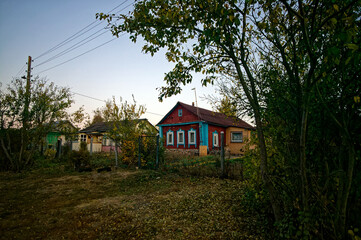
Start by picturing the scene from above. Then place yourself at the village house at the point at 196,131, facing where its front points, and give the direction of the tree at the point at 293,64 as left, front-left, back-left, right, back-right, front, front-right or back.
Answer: front-left

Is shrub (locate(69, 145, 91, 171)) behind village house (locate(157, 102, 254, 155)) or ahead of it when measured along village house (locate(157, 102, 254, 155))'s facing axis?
ahead

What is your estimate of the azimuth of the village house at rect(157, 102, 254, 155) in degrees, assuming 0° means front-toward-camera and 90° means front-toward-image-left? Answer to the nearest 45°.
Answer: approximately 45°
